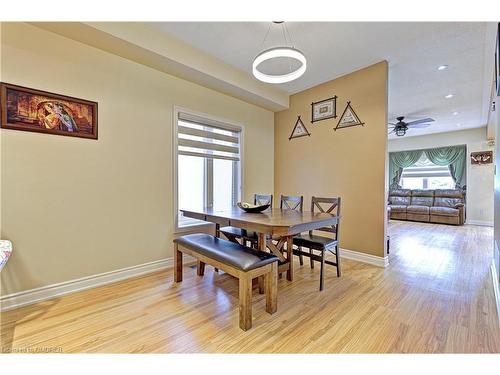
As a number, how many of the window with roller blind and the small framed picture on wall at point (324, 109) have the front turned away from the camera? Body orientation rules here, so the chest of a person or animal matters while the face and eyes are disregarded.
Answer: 0

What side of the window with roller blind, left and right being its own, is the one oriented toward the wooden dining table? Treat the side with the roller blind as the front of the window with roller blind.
front

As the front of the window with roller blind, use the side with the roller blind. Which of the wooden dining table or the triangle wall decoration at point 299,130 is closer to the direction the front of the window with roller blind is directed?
the wooden dining table

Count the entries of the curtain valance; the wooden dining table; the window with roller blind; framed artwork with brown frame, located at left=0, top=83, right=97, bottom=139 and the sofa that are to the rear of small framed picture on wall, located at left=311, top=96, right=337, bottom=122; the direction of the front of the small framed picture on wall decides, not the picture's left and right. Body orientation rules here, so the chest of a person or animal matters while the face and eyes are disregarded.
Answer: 2

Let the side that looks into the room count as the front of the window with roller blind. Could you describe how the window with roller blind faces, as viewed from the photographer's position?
facing the viewer and to the right of the viewer

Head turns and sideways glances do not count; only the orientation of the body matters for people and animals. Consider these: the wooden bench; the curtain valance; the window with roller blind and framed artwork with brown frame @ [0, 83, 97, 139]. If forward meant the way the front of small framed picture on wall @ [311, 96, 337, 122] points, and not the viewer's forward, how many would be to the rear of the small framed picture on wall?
1

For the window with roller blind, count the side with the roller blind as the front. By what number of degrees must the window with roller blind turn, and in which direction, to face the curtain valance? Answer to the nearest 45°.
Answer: approximately 45° to its left

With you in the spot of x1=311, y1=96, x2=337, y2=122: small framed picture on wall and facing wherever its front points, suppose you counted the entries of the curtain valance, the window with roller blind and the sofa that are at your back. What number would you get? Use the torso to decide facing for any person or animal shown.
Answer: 2

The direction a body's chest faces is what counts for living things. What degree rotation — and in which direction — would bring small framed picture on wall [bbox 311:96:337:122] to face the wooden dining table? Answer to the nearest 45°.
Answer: approximately 45° to its left

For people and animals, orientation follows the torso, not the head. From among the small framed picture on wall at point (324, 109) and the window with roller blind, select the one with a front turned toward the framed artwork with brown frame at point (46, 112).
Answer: the small framed picture on wall

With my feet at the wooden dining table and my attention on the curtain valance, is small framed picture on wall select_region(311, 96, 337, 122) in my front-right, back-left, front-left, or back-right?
front-left

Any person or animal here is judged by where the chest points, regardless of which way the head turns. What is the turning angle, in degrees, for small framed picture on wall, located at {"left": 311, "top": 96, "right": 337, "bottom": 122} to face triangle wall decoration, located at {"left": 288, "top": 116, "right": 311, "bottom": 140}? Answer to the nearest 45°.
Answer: approximately 90° to its right

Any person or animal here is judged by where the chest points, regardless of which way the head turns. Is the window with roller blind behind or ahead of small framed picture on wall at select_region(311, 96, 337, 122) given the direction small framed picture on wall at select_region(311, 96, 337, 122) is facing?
ahead

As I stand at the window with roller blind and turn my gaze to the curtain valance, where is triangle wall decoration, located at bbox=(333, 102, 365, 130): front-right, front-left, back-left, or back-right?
front-right

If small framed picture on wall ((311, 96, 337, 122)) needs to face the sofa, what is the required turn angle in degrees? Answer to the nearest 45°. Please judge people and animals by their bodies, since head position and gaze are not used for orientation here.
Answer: approximately 180°

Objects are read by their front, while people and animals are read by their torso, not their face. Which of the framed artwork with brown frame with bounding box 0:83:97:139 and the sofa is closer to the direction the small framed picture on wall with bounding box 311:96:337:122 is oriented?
the framed artwork with brown frame

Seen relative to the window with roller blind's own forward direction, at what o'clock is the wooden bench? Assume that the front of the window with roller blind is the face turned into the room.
The wooden bench is roughly at 1 o'clock from the window with roller blind.

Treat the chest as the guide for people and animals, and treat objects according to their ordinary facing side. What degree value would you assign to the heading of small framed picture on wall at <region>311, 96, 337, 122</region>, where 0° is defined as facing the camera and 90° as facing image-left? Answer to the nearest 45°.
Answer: approximately 45°

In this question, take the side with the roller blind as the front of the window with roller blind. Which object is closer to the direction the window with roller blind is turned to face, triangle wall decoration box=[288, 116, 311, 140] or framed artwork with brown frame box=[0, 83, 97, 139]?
the triangle wall decoration
